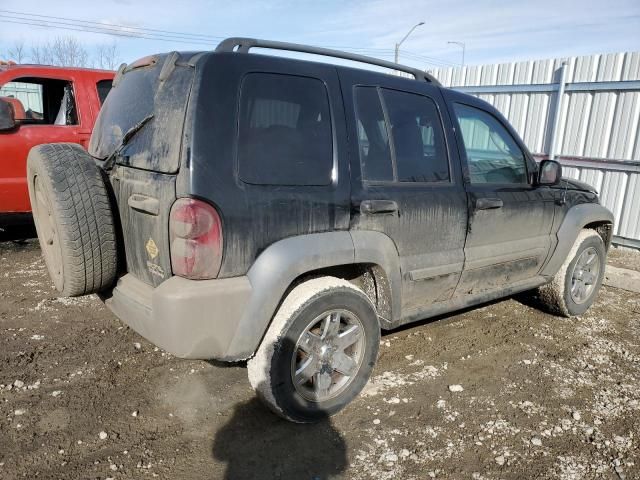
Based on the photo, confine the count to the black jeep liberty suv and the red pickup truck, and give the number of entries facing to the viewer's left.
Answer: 1

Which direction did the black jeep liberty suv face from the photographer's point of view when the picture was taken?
facing away from the viewer and to the right of the viewer

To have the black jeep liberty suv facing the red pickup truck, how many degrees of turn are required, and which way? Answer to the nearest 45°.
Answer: approximately 90° to its left

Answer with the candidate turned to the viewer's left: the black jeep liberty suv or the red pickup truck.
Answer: the red pickup truck

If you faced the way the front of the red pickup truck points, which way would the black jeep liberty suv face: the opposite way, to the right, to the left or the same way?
the opposite way

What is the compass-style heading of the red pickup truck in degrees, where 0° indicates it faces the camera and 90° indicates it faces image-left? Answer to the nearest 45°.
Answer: approximately 90°
